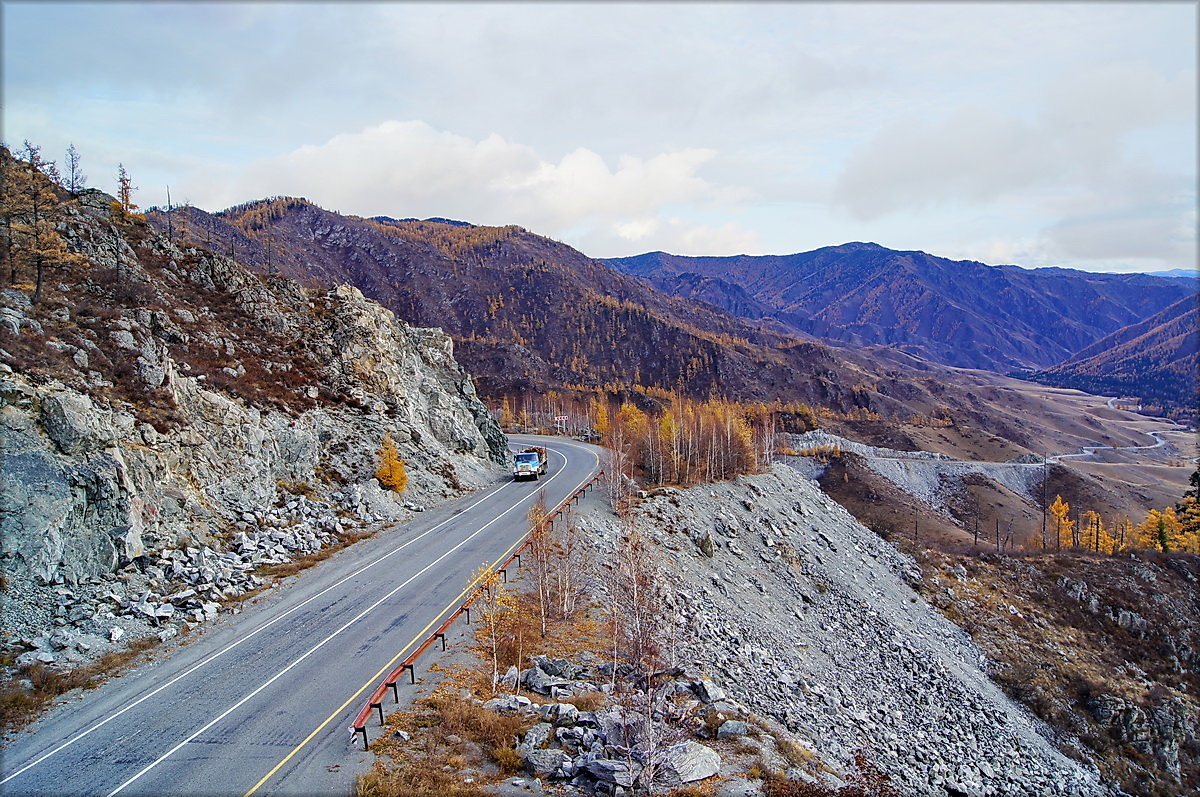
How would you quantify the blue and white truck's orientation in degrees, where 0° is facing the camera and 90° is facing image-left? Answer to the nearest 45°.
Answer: approximately 45°

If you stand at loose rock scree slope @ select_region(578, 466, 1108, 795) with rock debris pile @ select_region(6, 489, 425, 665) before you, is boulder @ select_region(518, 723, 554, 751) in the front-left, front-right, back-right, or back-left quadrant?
front-left

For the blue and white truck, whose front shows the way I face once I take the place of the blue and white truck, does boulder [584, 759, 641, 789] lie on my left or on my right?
on my left

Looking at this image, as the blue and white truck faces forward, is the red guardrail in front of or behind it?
in front

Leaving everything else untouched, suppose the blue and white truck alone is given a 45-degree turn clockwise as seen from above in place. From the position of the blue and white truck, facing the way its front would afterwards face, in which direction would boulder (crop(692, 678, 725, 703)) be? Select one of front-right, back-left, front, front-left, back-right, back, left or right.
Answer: left

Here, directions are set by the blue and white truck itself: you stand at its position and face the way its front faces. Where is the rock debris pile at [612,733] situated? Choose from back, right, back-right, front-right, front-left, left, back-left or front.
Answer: front-left

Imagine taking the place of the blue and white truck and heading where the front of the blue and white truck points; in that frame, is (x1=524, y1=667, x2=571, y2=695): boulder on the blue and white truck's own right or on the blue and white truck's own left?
on the blue and white truck's own left

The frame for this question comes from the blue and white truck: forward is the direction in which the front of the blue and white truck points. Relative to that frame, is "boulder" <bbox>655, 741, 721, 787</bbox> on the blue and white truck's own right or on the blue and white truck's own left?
on the blue and white truck's own left

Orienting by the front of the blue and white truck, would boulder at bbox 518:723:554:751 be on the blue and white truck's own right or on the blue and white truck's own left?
on the blue and white truck's own left
